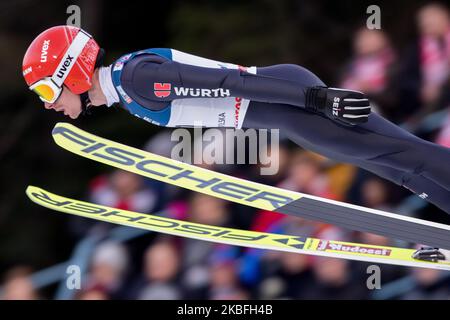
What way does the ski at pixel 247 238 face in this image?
to the viewer's left

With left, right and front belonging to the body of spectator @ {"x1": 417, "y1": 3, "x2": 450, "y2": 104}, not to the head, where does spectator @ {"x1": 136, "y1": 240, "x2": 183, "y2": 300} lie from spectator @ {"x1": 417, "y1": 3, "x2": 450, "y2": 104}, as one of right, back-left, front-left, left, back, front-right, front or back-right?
right

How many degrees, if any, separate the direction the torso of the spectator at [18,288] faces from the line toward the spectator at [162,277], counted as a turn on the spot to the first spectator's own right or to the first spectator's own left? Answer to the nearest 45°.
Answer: approximately 45° to the first spectator's own left

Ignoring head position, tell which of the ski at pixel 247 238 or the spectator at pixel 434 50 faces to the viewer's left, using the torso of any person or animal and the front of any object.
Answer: the ski

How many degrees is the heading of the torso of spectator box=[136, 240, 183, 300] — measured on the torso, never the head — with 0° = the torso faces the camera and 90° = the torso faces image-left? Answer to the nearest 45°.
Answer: approximately 0°

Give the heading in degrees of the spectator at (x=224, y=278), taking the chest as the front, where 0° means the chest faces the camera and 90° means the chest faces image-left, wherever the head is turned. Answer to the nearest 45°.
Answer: approximately 0°

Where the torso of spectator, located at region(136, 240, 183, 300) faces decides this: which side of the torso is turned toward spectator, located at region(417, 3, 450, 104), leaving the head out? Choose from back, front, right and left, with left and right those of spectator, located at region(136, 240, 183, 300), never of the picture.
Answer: left

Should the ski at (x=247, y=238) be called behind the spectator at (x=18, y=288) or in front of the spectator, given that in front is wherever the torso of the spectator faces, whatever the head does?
in front

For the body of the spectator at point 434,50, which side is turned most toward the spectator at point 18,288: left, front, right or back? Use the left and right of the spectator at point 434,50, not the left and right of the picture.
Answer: right

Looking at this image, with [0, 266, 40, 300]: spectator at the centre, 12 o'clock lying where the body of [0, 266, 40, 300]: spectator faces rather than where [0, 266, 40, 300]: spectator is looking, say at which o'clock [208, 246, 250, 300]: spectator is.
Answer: [208, 246, 250, 300]: spectator is roughly at 10 o'clock from [0, 266, 40, 300]: spectator.

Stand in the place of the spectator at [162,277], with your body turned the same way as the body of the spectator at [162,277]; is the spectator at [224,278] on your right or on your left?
on your left
